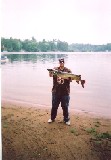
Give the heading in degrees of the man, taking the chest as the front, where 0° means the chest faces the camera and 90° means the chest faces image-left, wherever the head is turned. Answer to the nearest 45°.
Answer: approximately 0°
